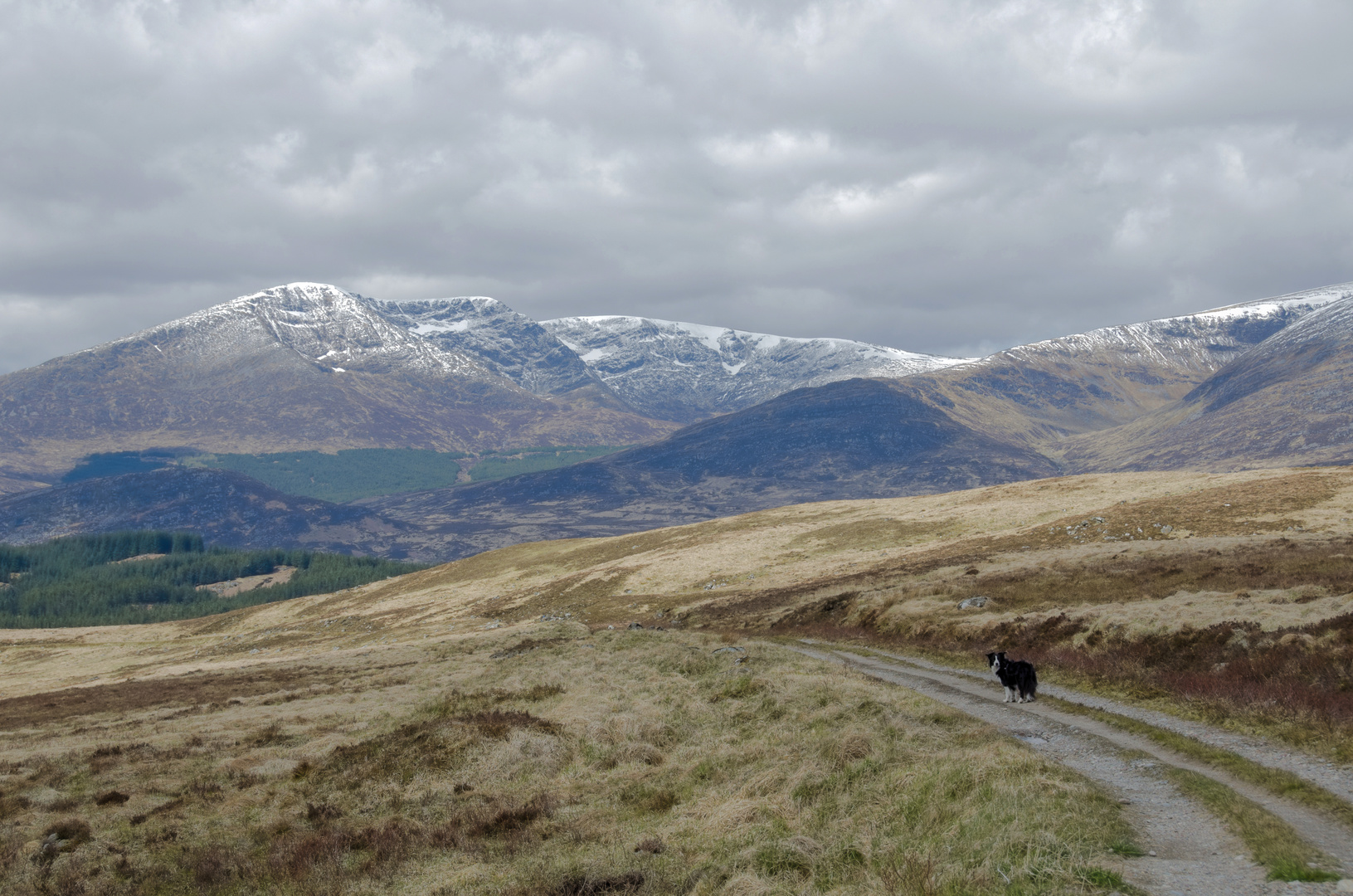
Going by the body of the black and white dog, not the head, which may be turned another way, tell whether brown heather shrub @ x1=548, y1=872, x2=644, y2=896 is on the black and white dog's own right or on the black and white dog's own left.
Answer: on the black and white dog's own left

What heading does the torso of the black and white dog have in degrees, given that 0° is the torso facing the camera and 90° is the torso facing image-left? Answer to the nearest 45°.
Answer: approximately 90°

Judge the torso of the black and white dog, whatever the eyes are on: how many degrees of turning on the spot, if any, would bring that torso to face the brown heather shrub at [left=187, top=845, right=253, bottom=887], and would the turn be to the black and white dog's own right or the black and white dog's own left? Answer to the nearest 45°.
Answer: approximately 45° to the black and white dog's own left

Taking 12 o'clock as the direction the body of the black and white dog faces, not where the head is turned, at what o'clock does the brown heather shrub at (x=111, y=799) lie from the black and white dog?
The brown heather shrub is roughly at 11 o'clock from the black and white dog.

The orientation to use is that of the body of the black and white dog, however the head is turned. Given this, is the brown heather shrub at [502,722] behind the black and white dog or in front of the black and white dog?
in front

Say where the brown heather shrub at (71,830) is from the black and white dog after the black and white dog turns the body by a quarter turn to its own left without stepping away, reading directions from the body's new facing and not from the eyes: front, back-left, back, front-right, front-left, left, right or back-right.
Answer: front-right

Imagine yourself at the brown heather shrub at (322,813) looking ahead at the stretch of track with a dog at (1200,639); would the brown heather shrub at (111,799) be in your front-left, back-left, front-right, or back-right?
back-left
